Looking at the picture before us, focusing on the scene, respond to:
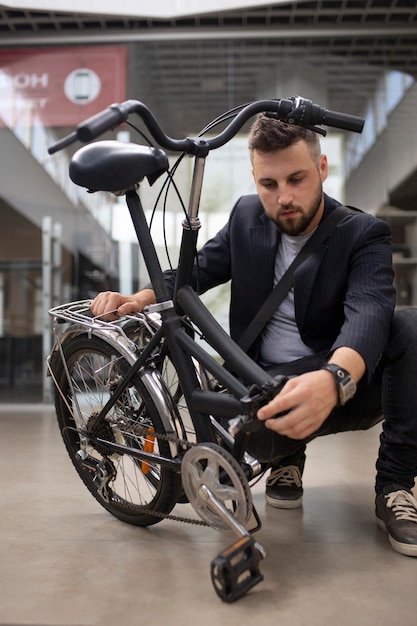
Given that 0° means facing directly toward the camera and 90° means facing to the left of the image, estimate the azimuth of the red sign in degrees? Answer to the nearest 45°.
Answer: approximately 0°

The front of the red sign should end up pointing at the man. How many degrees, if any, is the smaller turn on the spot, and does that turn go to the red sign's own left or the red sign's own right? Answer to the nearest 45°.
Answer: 0° — it already faces them
